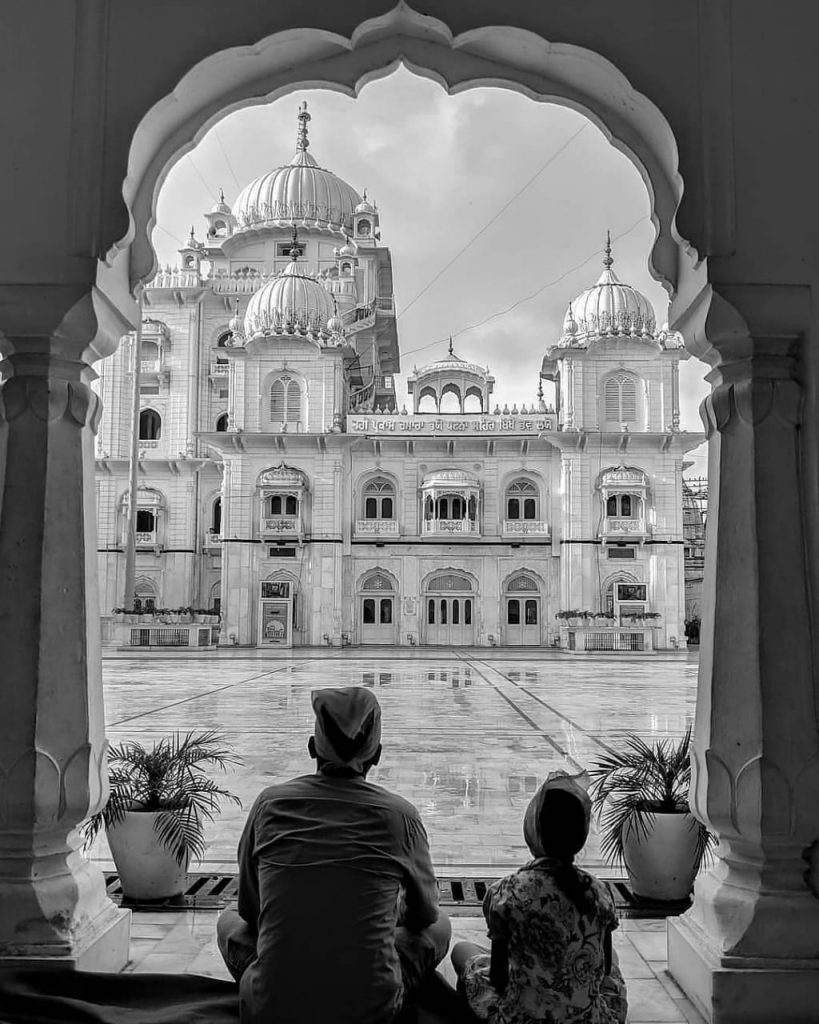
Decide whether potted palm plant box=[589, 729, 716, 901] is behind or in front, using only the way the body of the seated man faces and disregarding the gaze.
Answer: in front

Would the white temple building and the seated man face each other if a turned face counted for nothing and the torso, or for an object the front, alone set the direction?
yes

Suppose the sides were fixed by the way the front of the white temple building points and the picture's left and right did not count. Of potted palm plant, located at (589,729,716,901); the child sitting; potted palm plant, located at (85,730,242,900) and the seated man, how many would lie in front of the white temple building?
4

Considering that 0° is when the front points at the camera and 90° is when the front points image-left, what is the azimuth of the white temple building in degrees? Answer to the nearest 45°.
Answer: approximately 0°

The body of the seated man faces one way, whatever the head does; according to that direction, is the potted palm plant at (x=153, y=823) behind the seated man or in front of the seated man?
in front

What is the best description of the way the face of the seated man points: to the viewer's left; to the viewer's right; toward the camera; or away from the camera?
away from the camera

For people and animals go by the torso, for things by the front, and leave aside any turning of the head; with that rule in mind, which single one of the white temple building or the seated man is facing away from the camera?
the seated man

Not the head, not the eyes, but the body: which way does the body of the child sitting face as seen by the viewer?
away from the camera

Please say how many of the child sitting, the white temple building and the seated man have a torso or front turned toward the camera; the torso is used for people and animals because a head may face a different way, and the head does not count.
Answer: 1

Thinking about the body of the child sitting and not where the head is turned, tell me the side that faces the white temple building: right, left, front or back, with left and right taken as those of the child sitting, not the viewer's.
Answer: front

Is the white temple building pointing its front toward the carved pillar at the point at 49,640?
yes

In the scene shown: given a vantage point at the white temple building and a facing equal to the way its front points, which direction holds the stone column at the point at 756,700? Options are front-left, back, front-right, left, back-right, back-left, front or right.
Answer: front

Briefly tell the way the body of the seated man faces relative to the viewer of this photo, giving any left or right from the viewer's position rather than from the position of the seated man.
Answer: facing away from the viewer
